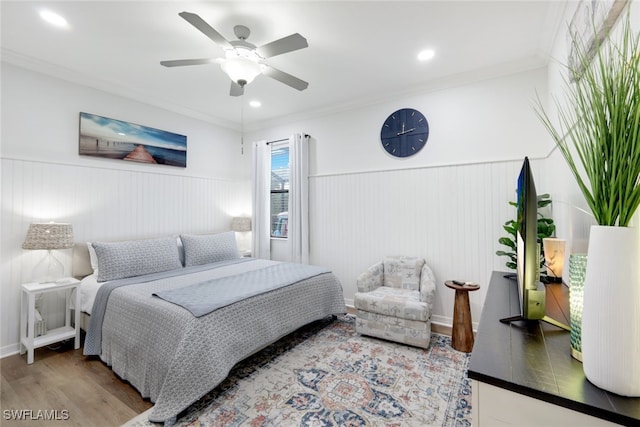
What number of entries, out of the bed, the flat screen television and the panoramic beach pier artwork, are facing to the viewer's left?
1

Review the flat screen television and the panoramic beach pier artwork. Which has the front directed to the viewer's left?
the flat screen television

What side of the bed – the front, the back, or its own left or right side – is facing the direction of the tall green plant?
front

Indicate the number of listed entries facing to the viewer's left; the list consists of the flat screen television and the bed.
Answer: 1

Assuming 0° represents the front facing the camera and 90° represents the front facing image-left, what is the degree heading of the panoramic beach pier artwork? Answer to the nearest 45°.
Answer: approximately 315°

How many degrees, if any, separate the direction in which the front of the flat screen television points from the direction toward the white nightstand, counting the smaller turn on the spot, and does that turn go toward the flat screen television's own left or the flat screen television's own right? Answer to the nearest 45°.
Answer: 0° — it already faces it

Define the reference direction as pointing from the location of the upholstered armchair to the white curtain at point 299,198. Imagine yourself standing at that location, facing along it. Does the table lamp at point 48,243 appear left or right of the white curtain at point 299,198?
left

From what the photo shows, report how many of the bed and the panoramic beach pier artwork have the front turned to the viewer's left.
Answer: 0

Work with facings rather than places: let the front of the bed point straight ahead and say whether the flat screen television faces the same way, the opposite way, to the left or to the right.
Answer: the opposite way

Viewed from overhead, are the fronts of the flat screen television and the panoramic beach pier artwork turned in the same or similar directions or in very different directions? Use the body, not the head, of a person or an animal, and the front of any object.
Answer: very different directions

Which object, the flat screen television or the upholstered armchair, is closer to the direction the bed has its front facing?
the flat screen television

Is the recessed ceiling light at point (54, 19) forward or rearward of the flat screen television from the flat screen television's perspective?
forward

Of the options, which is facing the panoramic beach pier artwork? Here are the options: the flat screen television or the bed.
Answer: the flat screen television

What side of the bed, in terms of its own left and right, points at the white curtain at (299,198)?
left

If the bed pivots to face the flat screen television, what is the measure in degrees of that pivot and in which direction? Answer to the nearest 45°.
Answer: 0° — it already faces it

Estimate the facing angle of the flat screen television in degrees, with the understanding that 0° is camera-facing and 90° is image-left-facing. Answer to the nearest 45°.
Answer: approximately 90°

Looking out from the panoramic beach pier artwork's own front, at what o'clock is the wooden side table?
The wooden side table is roughly at 12 o'clock from the panoramic beach pier artwork.
